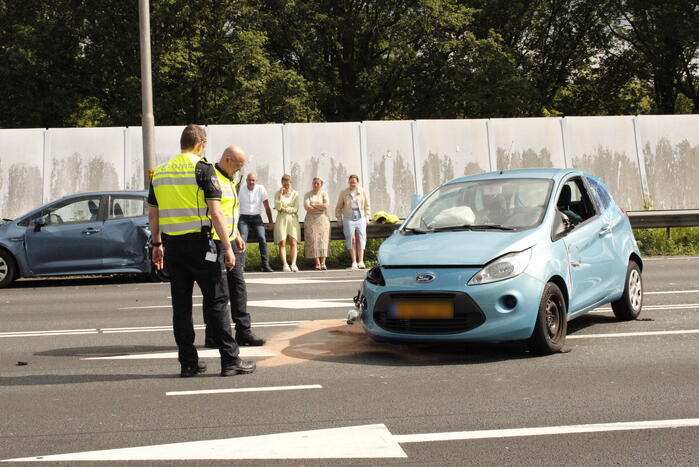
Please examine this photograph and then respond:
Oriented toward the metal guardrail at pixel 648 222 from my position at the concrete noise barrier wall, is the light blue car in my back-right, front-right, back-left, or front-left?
front-right

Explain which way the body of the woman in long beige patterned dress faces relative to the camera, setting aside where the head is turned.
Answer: toward the camera

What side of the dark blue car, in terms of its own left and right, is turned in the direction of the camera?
left

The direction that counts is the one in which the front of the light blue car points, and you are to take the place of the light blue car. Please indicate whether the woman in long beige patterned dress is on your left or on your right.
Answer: on your right

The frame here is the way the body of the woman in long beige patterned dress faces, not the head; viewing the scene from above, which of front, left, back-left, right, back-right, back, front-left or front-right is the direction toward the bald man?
front

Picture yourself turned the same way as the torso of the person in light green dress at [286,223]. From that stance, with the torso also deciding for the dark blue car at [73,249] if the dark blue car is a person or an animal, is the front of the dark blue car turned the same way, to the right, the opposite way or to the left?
to the right

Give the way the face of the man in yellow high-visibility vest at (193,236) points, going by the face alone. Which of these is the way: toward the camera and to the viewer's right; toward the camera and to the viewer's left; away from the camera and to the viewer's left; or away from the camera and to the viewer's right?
away from the camera and to the viewer's right

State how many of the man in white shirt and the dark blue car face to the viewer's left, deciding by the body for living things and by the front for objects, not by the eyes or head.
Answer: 1
